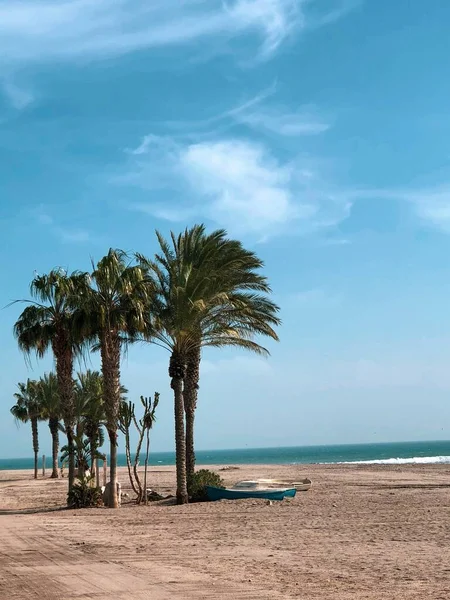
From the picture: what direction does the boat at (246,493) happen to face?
to the viewer's left

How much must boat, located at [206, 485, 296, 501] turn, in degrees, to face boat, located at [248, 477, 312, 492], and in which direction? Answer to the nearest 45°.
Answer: approximately 90° to its right

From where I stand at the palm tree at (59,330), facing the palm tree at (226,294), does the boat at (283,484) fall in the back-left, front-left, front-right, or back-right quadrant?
front-left

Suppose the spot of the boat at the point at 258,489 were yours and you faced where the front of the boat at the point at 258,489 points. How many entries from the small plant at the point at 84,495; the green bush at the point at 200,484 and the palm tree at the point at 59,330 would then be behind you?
3

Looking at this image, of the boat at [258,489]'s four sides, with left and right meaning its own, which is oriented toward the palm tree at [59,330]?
back

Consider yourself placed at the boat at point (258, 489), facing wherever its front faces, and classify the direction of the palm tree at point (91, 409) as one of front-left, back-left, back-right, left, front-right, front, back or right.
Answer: back-left

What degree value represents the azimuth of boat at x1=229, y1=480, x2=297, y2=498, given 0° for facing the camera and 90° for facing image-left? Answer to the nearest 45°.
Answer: approximately 270°

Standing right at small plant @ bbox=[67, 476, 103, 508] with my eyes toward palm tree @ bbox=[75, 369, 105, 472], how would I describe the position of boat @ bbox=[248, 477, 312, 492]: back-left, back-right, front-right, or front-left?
front-right

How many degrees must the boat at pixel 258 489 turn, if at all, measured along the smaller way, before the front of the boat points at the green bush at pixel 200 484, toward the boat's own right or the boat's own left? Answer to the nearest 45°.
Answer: approximately 180°
